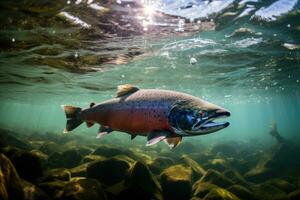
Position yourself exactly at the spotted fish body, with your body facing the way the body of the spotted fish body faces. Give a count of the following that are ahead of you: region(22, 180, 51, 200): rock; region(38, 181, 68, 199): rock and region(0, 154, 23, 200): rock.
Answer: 0

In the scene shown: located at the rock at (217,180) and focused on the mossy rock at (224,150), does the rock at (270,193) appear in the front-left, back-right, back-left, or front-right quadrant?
back-right

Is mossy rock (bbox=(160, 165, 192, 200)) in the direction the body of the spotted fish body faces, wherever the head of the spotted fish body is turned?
no

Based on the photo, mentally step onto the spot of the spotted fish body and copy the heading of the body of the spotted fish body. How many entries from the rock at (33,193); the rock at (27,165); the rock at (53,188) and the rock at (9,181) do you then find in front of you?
0

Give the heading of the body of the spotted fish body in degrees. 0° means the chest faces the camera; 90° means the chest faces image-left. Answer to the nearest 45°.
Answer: approximately 270°

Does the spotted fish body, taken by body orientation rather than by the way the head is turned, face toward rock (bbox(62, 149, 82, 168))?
no

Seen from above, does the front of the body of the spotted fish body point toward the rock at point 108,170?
no
